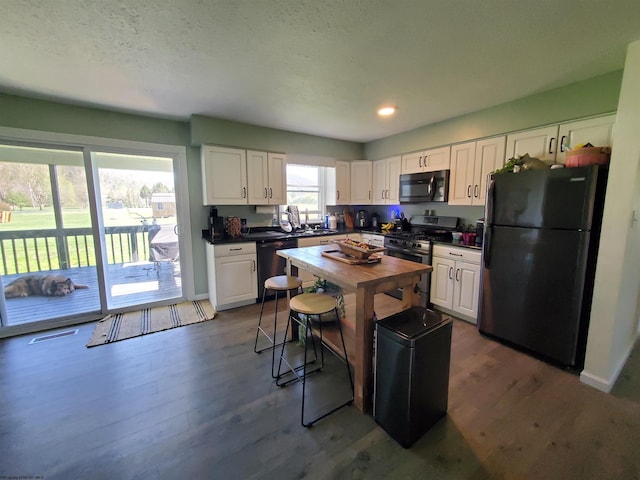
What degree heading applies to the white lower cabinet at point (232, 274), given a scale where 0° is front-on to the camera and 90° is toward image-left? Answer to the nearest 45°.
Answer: approximately 0°

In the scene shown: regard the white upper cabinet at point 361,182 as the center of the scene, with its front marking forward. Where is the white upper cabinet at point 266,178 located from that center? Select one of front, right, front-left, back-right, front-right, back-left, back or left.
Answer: front-right

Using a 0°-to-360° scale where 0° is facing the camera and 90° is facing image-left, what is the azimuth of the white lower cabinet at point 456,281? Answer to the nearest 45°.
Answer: approximately 45°

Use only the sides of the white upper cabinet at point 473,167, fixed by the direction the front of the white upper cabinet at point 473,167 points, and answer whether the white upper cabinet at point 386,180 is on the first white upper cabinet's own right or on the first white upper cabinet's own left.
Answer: on the first white upper cabinet's own right

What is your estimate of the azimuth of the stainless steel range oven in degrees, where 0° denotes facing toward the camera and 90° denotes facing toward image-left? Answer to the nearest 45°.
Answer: approximately 45°

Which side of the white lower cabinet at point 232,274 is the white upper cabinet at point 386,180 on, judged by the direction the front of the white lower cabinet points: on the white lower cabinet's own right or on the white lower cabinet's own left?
on the white lower cabinet's own left

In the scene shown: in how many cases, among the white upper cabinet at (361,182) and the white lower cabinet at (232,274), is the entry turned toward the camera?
2

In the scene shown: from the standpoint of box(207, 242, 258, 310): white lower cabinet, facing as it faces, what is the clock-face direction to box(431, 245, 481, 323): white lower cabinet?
box(431, 245, 481, 323): white lower cabinet is roughly at 10 o'clock from box(207, 242, 258, 310): white lower cabinet.
